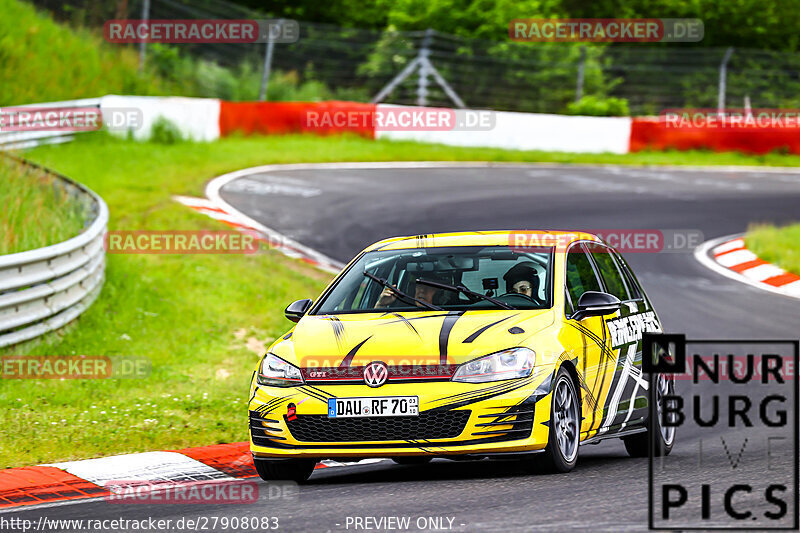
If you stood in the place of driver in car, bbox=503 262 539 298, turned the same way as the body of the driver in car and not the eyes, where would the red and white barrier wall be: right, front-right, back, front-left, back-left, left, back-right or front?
back-right

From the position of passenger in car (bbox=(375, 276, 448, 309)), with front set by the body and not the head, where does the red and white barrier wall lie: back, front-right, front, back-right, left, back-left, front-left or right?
back-right

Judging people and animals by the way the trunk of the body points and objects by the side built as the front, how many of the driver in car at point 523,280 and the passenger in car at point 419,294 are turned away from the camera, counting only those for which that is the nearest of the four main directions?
0

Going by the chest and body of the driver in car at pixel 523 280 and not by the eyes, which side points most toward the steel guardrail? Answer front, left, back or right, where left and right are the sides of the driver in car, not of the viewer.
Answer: right

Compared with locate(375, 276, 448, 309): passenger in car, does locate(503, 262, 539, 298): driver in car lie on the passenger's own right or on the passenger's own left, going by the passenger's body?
on the passenger's own left

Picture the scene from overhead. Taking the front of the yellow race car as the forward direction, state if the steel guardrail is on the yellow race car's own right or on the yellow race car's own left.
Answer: on the yellow race car's own right

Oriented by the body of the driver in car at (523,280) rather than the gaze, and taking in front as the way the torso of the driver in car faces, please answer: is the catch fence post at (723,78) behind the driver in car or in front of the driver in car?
behind

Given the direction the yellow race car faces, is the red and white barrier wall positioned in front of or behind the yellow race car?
behind

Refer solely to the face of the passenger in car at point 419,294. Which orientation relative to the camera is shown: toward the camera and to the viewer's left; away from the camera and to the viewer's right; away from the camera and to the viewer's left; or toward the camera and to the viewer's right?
toward the camera and to the viewer's left

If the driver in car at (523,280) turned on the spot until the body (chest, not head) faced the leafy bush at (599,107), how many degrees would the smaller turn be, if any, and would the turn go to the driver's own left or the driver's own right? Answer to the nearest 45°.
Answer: approximately 135° to the driver's own right

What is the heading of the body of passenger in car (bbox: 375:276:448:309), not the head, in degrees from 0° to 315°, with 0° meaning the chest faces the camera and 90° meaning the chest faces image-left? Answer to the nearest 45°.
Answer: approximately 45°

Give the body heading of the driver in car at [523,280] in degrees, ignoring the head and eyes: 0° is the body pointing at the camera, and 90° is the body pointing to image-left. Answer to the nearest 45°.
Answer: approximately 45°
